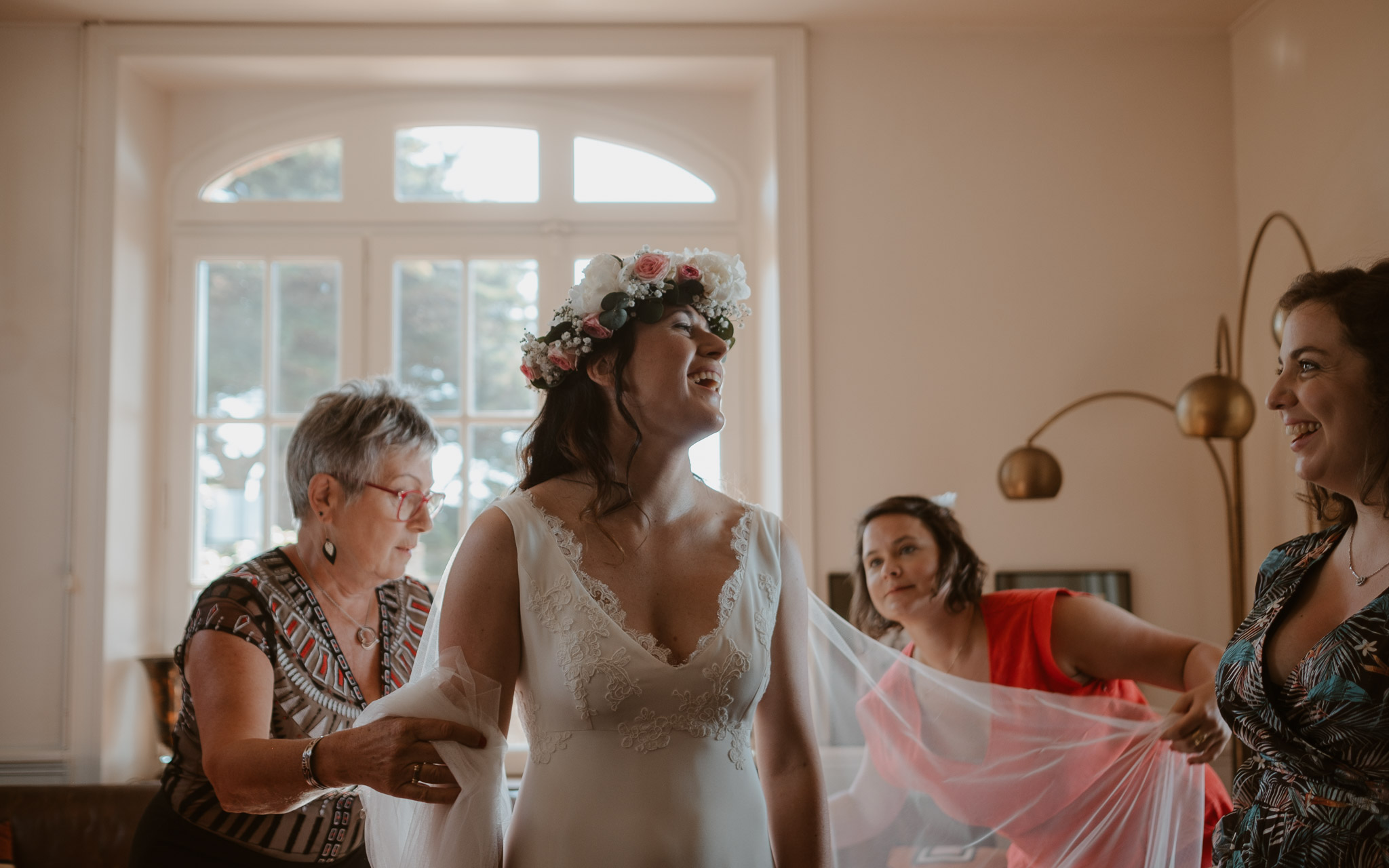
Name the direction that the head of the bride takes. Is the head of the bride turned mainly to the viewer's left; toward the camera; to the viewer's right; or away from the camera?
to the viewer's right

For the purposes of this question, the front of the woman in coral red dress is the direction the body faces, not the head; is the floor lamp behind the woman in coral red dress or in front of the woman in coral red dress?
behind

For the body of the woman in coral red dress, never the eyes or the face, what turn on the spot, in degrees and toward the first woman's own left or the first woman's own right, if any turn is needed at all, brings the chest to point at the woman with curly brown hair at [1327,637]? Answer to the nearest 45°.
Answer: approximately 90° to the first woman's own left

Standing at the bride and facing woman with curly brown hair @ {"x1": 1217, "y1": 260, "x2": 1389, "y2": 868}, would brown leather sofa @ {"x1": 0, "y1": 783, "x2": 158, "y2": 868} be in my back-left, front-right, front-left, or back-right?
back-left

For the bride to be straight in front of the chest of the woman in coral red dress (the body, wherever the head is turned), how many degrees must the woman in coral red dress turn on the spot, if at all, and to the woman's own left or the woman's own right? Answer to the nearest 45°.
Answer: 0° — they already face them

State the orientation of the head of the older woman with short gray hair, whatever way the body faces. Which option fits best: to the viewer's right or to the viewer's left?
to the viewer's right

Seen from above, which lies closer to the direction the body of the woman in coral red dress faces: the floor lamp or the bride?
the bride

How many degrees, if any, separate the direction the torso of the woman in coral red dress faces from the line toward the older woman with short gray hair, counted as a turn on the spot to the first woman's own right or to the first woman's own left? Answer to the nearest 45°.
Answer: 0° — they already face them

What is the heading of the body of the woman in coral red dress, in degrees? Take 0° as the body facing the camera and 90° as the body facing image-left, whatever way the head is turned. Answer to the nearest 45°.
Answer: approximately 45°

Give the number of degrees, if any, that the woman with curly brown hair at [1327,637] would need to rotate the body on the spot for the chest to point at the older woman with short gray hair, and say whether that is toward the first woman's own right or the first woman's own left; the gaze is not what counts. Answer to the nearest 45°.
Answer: approximately 45° to the first woman's own right

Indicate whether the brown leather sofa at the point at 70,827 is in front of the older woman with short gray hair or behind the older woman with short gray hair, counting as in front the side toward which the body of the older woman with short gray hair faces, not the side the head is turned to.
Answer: behind
